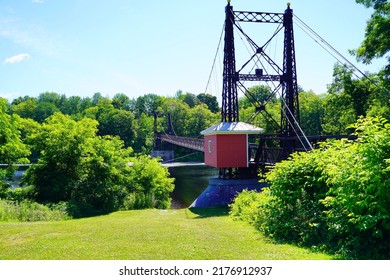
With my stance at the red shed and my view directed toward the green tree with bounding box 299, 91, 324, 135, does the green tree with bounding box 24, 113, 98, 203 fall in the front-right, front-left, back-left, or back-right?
back-left

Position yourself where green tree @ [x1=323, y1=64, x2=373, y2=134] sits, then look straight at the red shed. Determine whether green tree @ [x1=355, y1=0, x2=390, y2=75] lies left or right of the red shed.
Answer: left

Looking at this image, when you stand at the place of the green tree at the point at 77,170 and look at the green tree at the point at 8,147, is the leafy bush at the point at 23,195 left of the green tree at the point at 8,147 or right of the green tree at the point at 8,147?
left

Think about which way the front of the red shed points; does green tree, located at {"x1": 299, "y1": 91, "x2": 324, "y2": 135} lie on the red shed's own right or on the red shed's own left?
on the red shed's own left
